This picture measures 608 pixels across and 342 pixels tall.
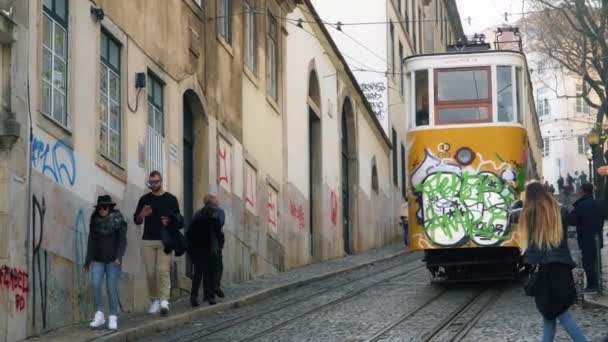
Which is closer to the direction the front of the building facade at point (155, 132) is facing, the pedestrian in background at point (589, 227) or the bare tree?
the pedestrian in background

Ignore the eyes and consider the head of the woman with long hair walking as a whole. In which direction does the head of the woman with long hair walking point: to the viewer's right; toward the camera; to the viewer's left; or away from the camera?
away from the camera

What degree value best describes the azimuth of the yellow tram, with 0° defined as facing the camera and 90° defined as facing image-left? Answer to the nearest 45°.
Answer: approximately 0°

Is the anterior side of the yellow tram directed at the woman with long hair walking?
yes

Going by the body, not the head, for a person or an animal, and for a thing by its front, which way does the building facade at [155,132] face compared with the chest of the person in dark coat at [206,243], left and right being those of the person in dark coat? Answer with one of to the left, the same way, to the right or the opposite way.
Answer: to the right

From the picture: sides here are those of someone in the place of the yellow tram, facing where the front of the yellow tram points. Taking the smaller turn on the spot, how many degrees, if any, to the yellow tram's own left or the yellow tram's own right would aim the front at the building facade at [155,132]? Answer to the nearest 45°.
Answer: approximately 45° to the yellow tram's own right

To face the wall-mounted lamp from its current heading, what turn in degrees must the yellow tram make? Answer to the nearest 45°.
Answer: approximately 45° to its right

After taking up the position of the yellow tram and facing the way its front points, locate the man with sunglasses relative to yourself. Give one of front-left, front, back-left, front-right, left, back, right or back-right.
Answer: front-right

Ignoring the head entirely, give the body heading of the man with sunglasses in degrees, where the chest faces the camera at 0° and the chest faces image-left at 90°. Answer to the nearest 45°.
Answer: approximately 0°

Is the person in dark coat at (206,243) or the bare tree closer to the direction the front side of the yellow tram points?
the person in dark coat

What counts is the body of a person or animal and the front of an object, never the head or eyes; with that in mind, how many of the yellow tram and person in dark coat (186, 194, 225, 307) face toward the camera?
1

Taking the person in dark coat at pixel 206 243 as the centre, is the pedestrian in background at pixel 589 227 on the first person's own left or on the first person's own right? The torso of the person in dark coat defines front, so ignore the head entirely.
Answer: on the first person's own right
